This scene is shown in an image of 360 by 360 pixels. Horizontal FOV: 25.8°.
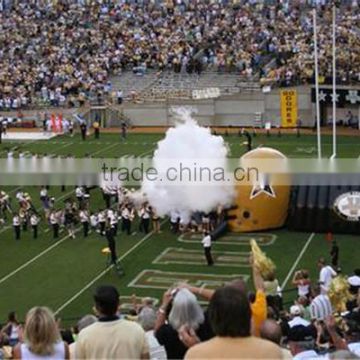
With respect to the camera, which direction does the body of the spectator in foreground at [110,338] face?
away from the camera

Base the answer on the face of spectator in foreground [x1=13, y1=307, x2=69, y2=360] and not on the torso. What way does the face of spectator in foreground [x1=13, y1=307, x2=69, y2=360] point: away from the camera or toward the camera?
away from the camera

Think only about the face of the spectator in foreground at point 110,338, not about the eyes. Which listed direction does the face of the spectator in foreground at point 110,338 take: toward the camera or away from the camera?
away from the camera

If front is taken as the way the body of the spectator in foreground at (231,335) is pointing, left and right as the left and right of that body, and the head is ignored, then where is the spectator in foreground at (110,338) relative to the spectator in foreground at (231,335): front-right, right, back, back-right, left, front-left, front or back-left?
front-left

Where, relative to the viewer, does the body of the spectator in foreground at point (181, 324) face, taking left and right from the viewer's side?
facing away from the viewer

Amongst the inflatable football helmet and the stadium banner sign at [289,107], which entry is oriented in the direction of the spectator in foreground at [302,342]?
the stadium banner sign

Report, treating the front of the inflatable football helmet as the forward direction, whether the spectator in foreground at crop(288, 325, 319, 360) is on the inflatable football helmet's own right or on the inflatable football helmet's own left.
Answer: on the inflatable football helmet's own left

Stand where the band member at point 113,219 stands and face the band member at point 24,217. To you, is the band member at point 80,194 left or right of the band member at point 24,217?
right

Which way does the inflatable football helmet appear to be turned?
to the viewer's left

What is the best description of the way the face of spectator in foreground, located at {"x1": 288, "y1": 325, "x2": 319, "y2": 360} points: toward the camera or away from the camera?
away from the camera

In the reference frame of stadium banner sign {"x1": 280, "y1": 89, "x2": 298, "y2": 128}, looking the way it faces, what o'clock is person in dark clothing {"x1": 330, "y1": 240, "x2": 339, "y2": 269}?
The person in dark clothing is roughly at 12 o'clock from the stadium banner sign.

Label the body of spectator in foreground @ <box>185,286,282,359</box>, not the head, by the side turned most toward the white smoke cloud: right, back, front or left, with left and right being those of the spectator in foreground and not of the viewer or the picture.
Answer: front

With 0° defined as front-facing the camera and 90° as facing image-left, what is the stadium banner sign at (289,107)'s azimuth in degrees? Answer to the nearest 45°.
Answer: approximately 0°

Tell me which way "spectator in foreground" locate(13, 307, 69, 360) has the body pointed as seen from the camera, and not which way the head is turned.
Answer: away from the camera

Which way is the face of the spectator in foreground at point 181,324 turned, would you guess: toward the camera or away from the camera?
away from the camera

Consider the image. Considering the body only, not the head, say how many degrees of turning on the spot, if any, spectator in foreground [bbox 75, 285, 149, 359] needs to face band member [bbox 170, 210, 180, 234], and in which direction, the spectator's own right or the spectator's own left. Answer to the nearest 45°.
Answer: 0° — they already face them

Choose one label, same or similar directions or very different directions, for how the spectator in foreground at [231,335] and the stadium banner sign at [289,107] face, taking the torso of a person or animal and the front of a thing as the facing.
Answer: very different directions

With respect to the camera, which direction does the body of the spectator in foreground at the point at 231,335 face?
away from the camera

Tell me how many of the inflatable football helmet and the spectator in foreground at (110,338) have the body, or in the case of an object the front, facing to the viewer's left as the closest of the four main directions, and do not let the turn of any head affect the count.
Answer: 1
